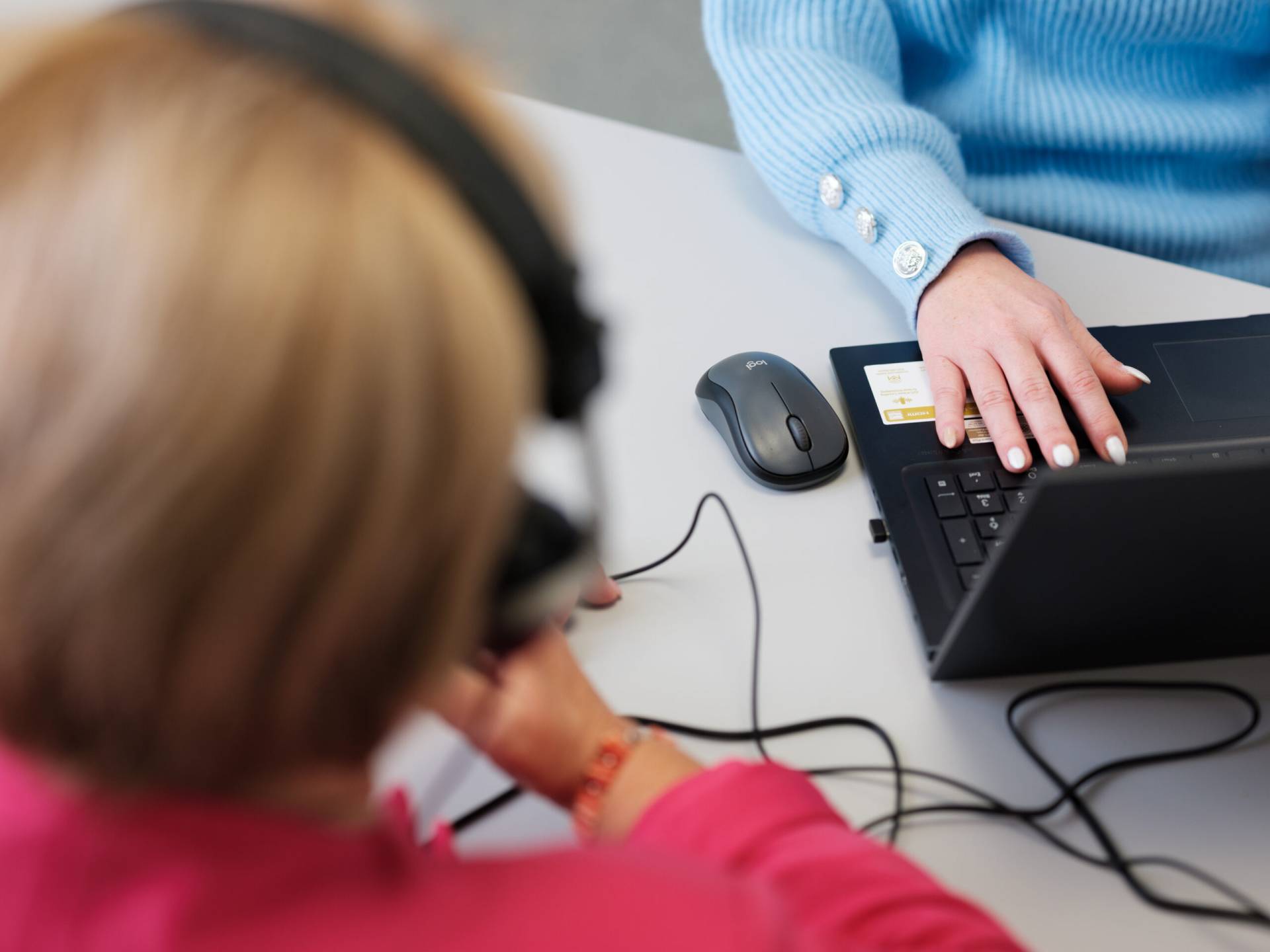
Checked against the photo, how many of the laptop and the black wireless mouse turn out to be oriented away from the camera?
1

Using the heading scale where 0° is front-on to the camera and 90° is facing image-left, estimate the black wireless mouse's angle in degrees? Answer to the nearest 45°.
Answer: approximately 315°

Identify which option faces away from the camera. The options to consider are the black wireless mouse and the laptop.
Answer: the laptop

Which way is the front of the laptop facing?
away from the camera
